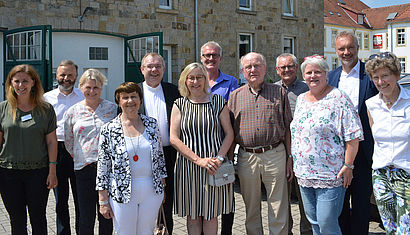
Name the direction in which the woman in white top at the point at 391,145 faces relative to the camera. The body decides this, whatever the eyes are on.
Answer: toward the camera

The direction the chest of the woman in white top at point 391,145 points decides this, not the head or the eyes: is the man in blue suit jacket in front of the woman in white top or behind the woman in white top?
behind

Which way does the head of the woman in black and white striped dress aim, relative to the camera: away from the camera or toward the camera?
toward the camera

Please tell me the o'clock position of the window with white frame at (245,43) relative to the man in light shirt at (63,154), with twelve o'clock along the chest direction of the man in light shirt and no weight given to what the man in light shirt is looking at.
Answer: The window with white frame is roughly at 7 o'clock from the man in light shirt.

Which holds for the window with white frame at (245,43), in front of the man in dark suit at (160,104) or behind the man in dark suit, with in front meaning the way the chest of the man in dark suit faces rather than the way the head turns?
behind

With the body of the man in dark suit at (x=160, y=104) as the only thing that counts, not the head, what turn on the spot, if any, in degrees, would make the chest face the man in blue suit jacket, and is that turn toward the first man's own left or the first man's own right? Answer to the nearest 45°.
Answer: approximately 90° to the first man's own left

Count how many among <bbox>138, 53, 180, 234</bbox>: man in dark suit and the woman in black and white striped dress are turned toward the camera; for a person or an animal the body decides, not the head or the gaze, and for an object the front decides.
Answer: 2

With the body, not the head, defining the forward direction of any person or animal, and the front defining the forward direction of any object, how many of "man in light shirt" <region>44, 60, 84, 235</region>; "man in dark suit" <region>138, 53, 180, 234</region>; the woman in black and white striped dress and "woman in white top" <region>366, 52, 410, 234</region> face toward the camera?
4

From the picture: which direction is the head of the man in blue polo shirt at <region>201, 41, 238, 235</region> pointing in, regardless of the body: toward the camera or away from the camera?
toward the camera

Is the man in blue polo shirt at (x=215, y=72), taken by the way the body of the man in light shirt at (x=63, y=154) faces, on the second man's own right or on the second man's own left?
on the second man's own left

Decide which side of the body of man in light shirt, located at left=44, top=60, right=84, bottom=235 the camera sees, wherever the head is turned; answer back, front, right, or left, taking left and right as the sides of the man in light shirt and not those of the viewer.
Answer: front

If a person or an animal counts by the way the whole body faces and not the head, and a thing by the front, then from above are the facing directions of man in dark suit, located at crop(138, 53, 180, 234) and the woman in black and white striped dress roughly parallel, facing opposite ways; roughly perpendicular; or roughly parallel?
roughly parallel

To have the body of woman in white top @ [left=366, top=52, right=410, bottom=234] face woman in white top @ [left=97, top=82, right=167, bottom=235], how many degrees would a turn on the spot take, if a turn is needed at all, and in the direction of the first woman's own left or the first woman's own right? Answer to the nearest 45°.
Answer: approximately 90° to the first woman's own right

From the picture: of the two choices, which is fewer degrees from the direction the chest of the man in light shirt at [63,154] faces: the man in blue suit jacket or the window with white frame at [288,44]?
the man in blue suit jacket

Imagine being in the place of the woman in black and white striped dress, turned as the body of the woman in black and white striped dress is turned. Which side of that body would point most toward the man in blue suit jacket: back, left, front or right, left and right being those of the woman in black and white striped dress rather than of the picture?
left

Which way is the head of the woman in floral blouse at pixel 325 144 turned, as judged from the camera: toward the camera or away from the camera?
toward the camera
